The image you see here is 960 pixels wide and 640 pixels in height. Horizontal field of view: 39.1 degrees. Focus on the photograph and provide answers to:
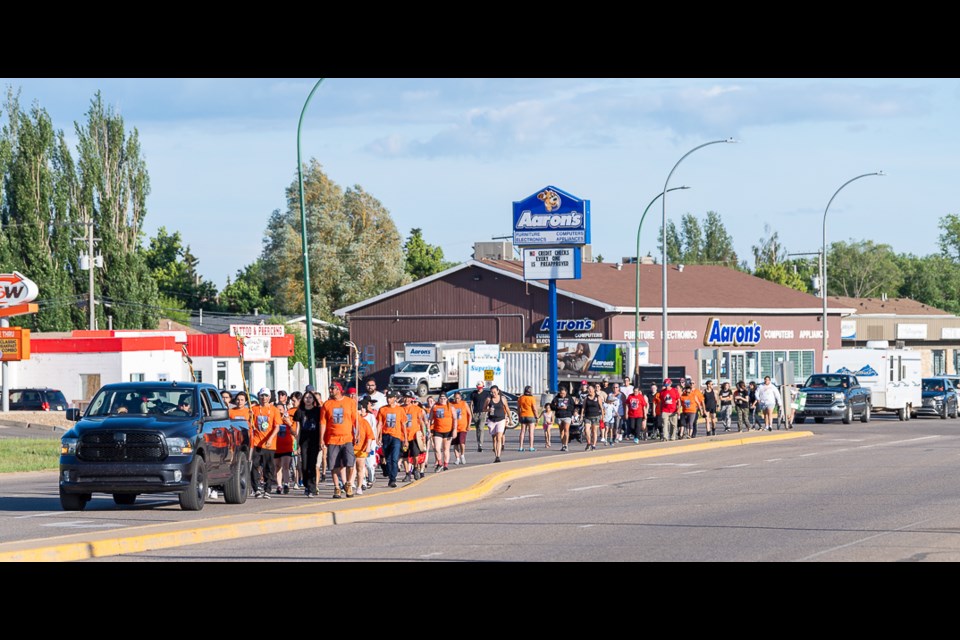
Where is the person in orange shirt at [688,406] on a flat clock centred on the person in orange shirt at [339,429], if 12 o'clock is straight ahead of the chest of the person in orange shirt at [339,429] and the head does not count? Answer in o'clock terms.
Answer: the person in orange shirt at [688,406] is roughly at 7 o'clock from the person in orange shirt at [339,429].

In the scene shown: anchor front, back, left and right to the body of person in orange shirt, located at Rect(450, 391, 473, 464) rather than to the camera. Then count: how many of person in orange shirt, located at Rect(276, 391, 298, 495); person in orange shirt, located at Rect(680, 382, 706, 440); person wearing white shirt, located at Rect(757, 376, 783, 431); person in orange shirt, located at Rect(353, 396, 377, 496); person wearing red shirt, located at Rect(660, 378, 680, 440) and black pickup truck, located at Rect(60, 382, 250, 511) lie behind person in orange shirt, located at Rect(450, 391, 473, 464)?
3

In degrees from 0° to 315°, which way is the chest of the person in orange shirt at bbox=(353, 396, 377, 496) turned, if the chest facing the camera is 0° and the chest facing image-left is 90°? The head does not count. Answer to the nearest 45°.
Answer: approximately 45°

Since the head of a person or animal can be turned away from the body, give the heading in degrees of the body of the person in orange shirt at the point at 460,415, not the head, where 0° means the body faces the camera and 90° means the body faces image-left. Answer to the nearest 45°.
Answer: approximately 45°

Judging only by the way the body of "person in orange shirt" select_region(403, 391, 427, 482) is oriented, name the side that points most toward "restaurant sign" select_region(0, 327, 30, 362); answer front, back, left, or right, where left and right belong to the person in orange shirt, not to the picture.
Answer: right

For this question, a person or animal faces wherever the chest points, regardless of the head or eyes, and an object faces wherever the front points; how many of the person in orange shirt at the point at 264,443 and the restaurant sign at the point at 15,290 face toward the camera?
2

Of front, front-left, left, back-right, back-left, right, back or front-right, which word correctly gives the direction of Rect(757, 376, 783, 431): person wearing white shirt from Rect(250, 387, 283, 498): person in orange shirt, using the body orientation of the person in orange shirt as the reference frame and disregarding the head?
back-left

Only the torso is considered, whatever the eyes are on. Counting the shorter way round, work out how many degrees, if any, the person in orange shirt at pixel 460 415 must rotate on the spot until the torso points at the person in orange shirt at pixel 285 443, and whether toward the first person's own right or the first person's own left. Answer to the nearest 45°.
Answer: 0° — they already face them

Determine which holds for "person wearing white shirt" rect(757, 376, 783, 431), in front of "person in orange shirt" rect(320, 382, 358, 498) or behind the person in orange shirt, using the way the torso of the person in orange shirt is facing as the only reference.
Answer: behind
